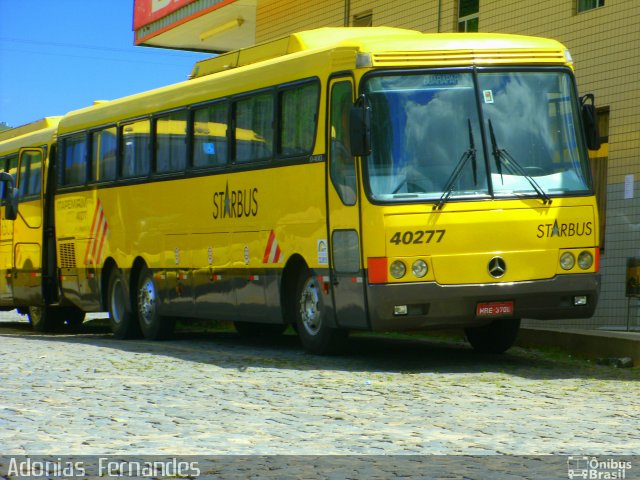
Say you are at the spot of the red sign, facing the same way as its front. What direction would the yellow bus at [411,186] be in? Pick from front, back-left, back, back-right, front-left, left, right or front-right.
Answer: front-left

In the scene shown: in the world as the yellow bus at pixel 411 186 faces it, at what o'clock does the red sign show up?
The red sign is roughly at 7 o'clock from the yellow bus.

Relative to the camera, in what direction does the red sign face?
facing the viewer and to the left of the viewer

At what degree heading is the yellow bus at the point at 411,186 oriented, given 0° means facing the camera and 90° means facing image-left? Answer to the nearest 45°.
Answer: approximately 315°

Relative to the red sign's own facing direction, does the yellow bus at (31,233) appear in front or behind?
in front

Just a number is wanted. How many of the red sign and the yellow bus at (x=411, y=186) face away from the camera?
0
